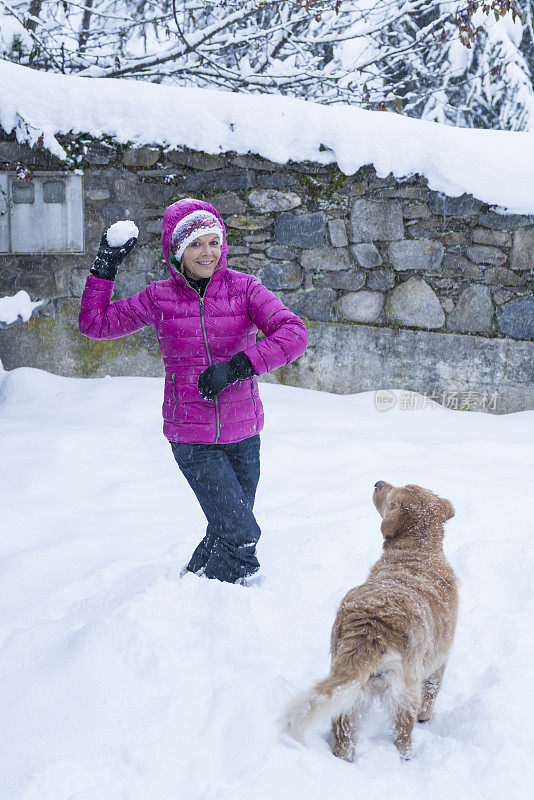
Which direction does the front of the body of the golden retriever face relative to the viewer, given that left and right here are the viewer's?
facing away from the viewer

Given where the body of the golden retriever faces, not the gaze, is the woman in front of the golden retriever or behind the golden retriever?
in front

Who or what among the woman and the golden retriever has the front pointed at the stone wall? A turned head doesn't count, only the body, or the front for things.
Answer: the golden retriever

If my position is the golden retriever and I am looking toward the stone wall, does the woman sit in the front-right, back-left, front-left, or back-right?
front-left

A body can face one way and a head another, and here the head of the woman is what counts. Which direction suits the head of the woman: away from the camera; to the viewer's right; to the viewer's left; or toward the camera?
toward the camera

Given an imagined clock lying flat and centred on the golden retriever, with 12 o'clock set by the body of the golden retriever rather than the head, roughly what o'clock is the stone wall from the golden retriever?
The stone wall is roughly at 12 o'clock from the golden retriever.

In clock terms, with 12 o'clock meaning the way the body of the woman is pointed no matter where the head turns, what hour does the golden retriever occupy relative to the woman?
The golden retriever is roughly at 11 o'clock from the woman.

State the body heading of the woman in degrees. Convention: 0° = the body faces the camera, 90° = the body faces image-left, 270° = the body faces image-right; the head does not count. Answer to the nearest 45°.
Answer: approximately 0°

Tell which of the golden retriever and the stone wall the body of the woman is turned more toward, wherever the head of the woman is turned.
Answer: the golden retriever

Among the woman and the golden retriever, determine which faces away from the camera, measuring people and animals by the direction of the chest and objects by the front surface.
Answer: the golden retriever

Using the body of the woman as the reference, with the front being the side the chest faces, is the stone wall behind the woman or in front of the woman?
behind

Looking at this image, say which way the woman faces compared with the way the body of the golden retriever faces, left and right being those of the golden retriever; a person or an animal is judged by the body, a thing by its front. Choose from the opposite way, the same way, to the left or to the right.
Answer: the opposite way

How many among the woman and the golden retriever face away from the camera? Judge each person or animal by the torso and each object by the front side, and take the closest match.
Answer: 1
